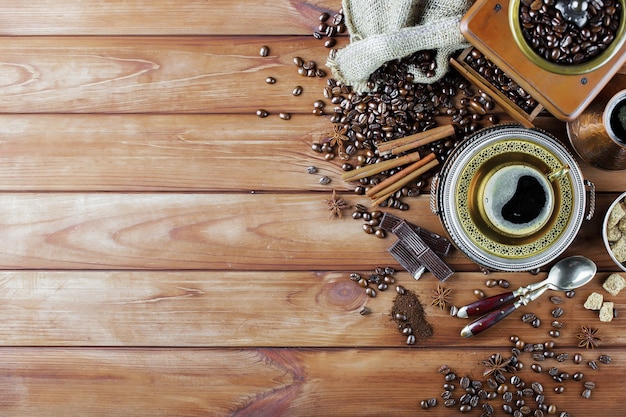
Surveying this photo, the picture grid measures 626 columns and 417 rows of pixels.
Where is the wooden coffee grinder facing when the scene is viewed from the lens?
facing the viewer and to the left of the viewer

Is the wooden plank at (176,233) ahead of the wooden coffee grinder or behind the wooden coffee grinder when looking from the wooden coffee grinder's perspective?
ahead

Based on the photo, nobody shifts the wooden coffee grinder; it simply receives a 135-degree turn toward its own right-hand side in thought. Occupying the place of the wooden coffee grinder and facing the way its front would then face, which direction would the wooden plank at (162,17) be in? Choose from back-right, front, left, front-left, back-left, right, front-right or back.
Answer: left
